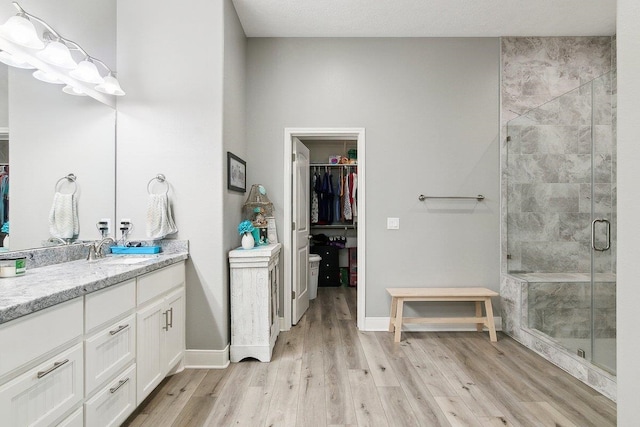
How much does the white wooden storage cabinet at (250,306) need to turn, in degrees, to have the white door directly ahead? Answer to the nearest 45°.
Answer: approximately 45° to its left

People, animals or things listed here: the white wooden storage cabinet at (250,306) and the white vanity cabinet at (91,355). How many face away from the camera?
0

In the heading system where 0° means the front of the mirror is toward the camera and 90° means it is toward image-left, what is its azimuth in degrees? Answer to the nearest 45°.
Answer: approximately 315°

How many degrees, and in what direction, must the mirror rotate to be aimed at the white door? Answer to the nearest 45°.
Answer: approximately 45° to its left

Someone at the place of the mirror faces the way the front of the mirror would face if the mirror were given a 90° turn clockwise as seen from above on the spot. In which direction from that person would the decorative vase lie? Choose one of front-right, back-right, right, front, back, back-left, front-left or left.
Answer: back-left

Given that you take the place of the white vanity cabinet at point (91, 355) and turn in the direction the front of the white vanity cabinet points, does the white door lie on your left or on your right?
on your left

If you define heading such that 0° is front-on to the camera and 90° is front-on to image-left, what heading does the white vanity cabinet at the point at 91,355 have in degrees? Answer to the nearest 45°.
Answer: approximately 315°

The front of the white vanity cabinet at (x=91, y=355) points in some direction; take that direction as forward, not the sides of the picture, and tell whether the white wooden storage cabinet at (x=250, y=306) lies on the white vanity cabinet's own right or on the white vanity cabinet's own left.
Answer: on the white vanity cabinet's own left

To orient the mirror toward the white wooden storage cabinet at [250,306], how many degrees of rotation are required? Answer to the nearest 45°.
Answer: approximately 45° to its left
